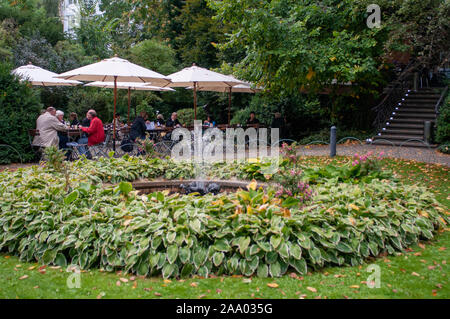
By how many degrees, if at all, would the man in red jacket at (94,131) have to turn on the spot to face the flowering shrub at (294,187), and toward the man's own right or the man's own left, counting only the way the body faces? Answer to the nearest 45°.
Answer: approximately 90° to the man's own left

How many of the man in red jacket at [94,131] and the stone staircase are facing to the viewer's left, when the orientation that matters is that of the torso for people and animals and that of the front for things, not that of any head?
1

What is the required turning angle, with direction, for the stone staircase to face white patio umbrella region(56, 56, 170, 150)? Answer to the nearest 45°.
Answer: approximately 45° to its right

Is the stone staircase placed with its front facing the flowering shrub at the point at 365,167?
yes

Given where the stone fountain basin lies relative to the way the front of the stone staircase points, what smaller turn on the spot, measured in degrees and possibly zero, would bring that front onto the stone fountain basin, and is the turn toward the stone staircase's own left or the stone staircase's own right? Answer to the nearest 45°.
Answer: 0° — it already faces it

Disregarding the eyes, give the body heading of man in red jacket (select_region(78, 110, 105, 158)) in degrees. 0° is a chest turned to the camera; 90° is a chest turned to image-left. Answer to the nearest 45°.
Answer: approximately 90°

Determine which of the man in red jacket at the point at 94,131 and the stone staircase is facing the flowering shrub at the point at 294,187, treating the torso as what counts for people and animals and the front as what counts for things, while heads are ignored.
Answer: the stone staircase

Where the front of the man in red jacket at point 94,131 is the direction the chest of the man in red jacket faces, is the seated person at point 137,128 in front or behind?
behind
